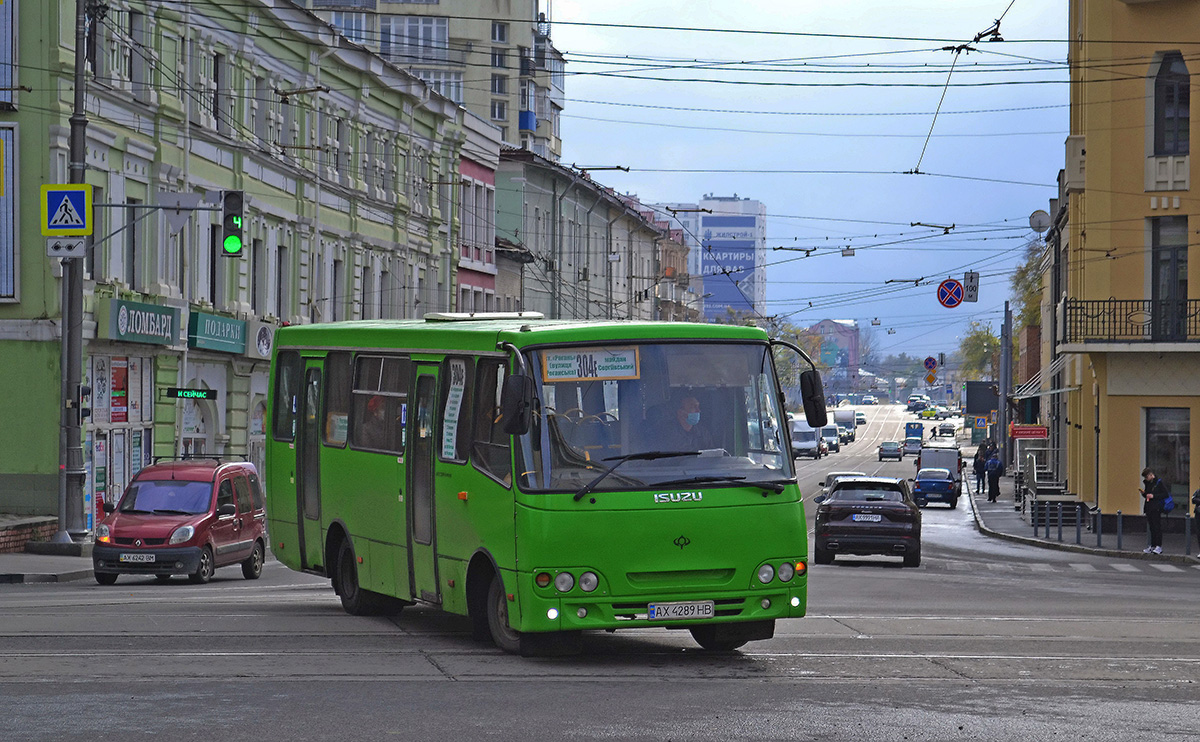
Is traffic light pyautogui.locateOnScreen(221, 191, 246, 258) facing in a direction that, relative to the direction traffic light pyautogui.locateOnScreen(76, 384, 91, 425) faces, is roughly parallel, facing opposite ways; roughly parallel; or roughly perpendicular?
roughly perpendicular

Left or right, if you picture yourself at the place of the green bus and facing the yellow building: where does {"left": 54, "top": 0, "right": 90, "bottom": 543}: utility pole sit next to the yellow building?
left

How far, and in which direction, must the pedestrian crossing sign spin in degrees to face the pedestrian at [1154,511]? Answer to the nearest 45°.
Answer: approximately 90° to its left

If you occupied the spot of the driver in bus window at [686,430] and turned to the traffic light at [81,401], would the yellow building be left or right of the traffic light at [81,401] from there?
right

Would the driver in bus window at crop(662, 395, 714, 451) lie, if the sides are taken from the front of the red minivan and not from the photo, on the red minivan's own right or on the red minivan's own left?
on the red minivan's own left

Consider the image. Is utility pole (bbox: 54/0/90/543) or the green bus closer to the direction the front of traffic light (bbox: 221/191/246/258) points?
the green bus

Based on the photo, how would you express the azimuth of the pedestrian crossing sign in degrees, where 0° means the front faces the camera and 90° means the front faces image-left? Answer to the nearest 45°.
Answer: approximately 0°

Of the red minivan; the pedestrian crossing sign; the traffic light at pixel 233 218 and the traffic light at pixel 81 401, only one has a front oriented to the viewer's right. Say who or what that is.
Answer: the traffic light at pixel 81 401
